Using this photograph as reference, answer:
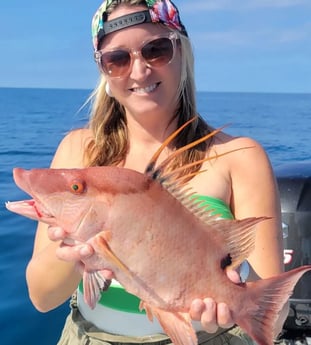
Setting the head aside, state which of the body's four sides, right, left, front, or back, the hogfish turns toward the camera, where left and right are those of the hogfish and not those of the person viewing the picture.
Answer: left

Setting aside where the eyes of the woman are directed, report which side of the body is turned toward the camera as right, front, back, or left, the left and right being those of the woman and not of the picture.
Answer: front

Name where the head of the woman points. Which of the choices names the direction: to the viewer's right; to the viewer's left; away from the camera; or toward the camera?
toward the camera

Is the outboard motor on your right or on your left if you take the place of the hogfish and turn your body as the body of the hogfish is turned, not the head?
on your right

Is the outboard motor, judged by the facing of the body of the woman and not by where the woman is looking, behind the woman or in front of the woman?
behind
